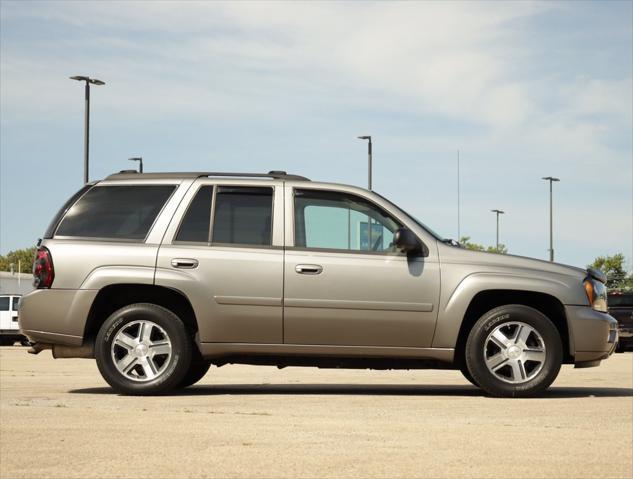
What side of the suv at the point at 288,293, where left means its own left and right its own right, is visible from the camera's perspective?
right

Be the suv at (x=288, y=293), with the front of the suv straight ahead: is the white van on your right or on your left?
on your left
